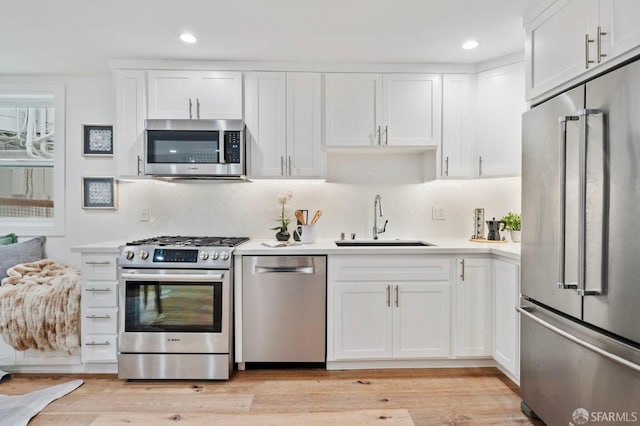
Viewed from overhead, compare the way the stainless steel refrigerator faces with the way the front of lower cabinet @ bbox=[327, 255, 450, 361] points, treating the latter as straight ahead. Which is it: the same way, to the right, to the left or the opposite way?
to the right

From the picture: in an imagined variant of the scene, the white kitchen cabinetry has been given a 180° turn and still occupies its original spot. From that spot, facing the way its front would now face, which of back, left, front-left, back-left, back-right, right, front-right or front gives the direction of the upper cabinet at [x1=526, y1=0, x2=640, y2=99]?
back-right

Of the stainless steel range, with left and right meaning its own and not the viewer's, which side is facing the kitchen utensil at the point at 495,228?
left

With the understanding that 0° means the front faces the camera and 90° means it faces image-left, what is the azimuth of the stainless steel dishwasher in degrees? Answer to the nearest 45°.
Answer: approximately 0°
